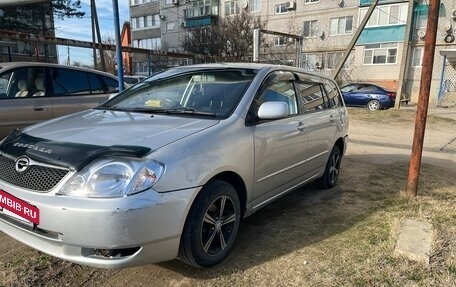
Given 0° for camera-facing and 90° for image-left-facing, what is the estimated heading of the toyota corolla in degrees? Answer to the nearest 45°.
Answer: approximately 45°

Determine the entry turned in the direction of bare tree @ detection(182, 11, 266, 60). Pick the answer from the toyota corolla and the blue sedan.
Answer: the blue sedan

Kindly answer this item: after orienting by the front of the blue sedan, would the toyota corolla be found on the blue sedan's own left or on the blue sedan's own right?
on the blue sedan's own left

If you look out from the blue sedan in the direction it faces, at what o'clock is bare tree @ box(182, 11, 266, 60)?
The bare tree is roughly at 12 o'clock from the blue sedan.

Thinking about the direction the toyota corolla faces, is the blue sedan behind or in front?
behind

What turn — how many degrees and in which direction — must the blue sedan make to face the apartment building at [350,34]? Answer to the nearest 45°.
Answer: approximately 45° to its right

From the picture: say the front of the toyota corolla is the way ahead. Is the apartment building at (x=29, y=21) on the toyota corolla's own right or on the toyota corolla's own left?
on the toyota corolla's own right

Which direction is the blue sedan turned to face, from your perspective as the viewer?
facing away from the viewer and to the left of the viewer

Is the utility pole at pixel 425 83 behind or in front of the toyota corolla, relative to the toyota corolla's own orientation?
behind
